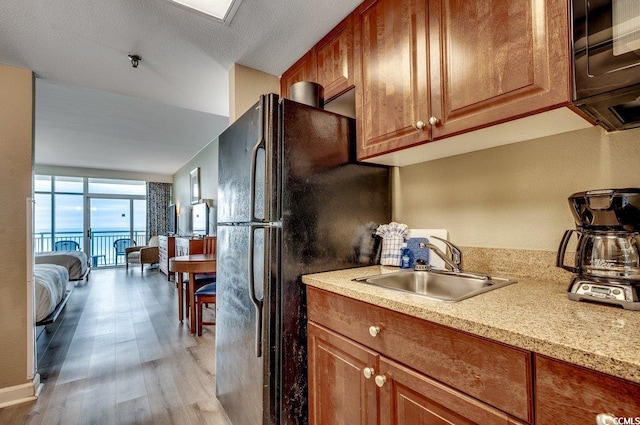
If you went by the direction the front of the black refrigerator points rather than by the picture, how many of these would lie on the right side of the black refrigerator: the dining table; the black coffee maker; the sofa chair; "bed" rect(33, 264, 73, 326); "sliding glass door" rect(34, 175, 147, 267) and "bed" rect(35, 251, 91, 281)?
5

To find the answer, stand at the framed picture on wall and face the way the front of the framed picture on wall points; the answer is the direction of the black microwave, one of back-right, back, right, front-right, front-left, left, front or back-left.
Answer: left

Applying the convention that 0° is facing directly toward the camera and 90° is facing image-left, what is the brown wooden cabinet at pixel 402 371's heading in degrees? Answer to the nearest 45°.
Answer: approximately 45°

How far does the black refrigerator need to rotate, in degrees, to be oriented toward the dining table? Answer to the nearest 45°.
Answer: approximately 90° to its right

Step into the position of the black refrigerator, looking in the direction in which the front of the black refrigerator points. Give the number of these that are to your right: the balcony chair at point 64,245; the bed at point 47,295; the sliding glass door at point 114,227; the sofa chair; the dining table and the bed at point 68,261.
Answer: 6

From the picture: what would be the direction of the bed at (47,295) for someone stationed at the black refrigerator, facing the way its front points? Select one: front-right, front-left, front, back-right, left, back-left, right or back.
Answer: right

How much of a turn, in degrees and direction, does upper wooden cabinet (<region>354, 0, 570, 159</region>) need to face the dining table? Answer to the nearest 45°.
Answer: approximately 45° to its right

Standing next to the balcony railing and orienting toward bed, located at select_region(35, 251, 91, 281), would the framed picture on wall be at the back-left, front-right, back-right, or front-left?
front-left

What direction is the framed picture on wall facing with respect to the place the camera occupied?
facing to the left of the viewer

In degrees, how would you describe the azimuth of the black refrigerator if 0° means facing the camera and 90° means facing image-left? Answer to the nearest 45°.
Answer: approximately 45°

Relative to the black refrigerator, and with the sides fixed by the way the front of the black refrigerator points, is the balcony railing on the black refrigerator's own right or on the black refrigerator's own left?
on the black refrigerator's own right

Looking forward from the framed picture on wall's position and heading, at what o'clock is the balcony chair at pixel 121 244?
The balcony chair is roughly at 2 o'clock from the framed picture on wall.

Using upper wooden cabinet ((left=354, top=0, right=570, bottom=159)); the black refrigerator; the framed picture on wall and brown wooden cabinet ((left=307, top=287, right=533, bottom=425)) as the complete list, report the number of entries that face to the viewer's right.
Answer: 0

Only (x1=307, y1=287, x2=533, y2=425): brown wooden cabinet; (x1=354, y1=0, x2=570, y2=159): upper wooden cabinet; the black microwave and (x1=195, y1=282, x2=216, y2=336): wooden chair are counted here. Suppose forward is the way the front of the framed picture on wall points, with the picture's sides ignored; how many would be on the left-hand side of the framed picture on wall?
4
